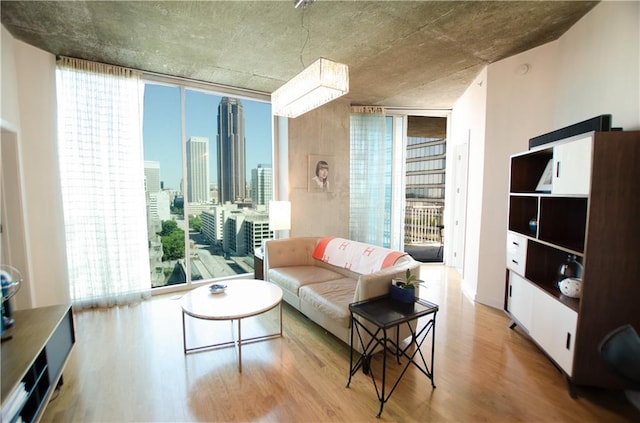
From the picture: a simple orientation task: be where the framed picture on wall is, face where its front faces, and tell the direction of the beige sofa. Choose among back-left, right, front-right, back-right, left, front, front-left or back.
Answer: front

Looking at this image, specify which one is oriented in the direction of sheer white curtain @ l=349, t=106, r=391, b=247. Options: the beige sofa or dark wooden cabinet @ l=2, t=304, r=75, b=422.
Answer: the dark wooden cabinet

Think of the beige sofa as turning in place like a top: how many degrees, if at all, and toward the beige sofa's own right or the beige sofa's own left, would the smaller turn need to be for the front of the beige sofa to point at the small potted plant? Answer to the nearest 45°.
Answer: approximately 90° to the beige sofa's own left

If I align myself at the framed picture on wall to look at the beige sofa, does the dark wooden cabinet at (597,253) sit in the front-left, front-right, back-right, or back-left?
front-left

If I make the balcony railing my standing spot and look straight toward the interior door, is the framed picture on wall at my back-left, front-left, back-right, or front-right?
front-right

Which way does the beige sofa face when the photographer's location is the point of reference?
facing the viewer and to the left of the viewer

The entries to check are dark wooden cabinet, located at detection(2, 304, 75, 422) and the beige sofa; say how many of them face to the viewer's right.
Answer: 1

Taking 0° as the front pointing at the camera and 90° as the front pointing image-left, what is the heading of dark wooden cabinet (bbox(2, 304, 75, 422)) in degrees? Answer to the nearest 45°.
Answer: approximately 270°

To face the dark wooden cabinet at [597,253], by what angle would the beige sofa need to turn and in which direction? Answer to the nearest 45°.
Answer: approximately 90° to its left

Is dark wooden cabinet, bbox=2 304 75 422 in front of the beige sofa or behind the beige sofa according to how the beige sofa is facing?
in front

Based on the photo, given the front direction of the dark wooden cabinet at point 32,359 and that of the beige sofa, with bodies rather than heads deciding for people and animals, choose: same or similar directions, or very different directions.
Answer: very different directions

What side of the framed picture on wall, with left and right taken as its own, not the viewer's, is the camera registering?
front

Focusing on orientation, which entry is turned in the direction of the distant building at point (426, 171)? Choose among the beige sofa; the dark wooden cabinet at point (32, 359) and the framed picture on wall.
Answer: the dark wooden cabinet
